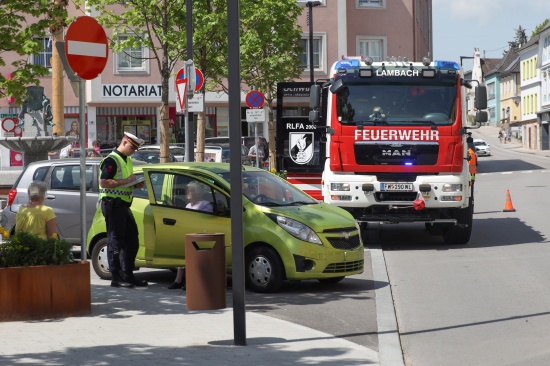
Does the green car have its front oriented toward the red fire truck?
no

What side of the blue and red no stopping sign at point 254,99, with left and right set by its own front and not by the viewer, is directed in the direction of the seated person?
front

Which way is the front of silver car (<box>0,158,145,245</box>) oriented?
to the viewer's right

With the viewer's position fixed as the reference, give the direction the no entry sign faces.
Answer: facing the viewer and to the right of the viewer

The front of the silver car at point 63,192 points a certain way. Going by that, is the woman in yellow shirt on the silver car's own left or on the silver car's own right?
on the silver car's own right

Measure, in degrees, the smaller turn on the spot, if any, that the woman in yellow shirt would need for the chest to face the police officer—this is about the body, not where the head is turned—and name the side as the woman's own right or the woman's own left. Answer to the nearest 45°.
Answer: approximately 45° to the woman's own right

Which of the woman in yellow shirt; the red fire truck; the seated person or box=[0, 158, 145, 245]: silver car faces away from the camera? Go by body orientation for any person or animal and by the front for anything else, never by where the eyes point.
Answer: the woman in yellow shirt

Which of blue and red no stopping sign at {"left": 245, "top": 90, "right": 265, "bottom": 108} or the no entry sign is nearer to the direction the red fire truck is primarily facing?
the no entry sign

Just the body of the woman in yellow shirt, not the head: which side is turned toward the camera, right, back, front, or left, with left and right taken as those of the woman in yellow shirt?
back

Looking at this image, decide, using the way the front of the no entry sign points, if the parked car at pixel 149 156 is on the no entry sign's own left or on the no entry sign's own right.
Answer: on the no entry sign's own left

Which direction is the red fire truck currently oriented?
toward the camera

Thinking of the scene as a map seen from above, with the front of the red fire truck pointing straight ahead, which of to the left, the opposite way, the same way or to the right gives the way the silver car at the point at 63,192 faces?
to the left
